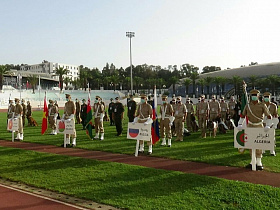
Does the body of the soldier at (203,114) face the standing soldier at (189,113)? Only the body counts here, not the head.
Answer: no

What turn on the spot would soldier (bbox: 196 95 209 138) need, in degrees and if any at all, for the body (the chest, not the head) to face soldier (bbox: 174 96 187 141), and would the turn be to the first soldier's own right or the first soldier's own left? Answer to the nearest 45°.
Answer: approximately 45° to the first soldier's own right

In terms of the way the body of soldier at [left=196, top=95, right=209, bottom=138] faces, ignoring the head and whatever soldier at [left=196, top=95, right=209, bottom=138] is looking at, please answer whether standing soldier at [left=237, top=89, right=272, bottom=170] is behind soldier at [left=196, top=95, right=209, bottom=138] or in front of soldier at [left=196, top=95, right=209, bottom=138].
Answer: in front

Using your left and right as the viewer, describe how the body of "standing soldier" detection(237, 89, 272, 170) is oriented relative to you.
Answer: facing the viewer

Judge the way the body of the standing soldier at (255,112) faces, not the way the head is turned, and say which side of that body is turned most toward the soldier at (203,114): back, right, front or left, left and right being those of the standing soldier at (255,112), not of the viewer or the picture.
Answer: back

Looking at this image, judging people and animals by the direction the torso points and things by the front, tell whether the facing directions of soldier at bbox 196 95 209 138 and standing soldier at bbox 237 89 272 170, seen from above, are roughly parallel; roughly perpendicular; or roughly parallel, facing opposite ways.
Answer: roughly parallel

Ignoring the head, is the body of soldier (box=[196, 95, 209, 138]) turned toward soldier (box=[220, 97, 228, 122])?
no

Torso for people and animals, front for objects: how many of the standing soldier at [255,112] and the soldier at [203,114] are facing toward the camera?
2

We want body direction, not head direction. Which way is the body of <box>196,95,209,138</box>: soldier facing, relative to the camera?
toward the camera

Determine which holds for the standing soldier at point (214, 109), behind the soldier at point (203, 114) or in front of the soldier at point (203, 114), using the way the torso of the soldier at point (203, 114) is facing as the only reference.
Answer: behind

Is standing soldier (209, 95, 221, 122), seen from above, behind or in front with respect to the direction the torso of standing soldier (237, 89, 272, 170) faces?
behind

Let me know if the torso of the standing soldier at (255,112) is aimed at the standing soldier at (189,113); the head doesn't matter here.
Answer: no

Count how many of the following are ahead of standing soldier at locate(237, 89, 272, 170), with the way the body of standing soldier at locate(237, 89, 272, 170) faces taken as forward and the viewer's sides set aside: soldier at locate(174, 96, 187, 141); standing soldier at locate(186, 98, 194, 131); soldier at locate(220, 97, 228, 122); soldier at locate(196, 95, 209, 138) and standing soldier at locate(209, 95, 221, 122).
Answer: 0
